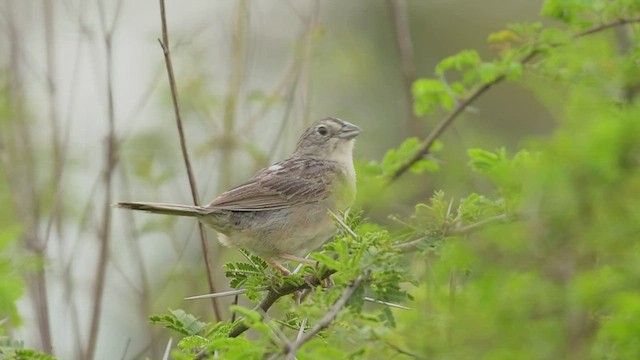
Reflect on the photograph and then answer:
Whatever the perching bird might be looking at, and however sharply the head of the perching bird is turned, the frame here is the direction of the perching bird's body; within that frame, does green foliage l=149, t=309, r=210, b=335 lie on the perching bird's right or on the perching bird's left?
on the perching bird's right

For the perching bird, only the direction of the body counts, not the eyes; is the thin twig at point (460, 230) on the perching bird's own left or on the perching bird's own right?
on the perching bird's own right

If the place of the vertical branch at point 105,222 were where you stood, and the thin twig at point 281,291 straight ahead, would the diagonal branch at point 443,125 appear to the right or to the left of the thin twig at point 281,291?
left

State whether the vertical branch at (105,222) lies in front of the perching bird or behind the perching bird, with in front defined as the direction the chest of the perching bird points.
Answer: behind

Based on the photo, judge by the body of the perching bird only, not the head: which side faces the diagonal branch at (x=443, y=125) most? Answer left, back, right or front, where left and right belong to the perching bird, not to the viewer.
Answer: front

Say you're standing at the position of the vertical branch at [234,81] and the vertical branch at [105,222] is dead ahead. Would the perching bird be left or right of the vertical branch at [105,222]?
left

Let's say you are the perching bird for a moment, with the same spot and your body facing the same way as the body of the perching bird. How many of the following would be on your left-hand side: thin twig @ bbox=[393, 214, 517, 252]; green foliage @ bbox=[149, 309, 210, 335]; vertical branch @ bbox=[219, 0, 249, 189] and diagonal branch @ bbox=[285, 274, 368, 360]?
1

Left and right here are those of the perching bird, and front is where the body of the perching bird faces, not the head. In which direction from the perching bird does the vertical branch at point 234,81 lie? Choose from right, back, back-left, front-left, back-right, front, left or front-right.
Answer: left

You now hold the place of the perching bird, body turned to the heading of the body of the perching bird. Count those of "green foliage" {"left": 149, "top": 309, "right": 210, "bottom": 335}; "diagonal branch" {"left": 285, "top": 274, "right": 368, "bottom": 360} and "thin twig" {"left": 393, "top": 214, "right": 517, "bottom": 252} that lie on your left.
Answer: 0

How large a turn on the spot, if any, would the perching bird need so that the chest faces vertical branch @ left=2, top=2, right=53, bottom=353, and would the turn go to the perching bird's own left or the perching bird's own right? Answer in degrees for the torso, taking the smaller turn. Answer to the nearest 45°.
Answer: approximately 135° to the perching bird's own left

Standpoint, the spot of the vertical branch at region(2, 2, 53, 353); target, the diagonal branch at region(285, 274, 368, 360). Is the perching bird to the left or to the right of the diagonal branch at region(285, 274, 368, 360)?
left

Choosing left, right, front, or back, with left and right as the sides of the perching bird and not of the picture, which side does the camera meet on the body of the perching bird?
right
